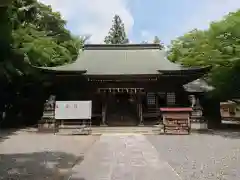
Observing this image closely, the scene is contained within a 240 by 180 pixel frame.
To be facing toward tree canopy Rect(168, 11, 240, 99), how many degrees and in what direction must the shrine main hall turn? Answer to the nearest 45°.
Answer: approximately 45° to its left

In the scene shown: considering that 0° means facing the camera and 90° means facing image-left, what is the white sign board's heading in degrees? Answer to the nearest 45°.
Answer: approximately 0°

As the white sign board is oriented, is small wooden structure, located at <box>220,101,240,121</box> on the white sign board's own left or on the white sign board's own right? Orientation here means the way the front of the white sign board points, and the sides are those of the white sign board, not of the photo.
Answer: on the white sign board's own left

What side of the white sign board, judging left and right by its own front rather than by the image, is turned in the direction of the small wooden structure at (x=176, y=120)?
left

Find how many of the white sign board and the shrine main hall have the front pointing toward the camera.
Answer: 2
